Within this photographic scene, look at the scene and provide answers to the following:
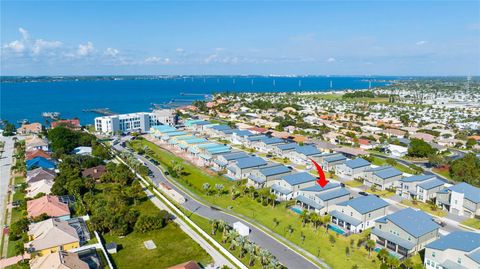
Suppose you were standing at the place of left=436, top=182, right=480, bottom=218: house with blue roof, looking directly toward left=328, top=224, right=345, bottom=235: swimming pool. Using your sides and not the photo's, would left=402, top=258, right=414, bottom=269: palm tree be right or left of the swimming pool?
left

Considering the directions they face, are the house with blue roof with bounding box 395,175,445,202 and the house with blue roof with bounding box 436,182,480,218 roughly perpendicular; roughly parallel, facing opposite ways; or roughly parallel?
roughly parallel

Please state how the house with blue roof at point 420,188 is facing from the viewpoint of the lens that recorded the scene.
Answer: facing the viewer and to the left of the viewer

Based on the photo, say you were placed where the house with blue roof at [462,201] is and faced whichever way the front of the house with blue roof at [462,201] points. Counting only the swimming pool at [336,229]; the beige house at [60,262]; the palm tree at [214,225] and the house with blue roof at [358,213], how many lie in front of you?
4

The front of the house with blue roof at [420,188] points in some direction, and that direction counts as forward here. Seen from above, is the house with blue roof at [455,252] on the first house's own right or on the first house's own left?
on the first house's own left

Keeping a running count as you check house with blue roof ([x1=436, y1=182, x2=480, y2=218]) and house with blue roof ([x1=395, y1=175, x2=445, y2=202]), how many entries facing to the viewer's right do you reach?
0

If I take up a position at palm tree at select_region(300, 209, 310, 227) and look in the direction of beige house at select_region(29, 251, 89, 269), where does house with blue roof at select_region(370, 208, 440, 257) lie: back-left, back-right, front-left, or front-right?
back-left

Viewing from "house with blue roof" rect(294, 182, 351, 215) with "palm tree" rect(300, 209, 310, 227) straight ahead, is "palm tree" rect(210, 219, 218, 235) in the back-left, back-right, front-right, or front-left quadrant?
front-right

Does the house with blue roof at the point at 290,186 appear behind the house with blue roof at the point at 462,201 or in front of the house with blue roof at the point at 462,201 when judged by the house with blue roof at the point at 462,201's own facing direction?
in front

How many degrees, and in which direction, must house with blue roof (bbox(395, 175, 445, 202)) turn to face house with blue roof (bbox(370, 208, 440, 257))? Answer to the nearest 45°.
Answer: approximately 45° to its left
